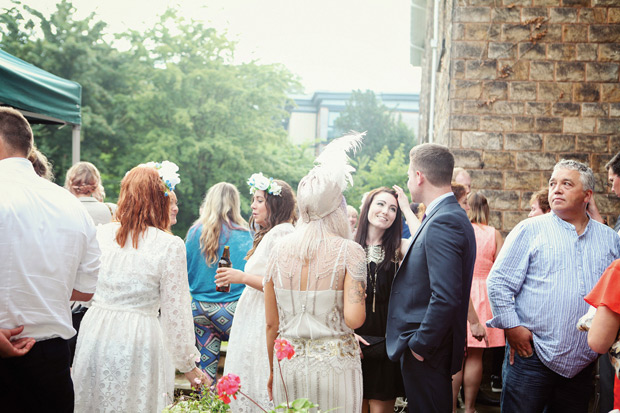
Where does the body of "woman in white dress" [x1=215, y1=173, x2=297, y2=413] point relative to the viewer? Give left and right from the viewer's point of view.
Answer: facing to the left of the viewer

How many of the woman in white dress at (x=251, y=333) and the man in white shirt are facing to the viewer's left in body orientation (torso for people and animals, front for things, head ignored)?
1

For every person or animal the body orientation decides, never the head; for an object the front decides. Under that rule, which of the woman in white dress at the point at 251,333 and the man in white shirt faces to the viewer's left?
the woman in white dress

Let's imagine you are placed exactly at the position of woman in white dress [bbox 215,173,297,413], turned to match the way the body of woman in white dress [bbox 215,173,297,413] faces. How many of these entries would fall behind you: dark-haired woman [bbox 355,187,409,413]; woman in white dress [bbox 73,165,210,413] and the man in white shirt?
1

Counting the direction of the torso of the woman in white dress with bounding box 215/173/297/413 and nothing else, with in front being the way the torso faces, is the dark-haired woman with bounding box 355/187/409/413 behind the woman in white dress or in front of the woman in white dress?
behind

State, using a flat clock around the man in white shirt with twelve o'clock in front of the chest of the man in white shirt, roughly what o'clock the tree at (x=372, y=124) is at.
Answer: The tree is roughly at 1 o'clock from the man in white shirt.

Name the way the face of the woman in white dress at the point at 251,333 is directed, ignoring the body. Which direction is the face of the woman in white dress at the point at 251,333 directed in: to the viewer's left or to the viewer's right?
to the viewer's left

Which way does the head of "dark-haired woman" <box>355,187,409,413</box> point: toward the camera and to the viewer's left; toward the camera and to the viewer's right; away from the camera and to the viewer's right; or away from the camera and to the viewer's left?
toward the camera and to the viewer's right

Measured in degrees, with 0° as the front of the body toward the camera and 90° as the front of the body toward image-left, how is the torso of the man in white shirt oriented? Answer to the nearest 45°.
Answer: approximately 180°

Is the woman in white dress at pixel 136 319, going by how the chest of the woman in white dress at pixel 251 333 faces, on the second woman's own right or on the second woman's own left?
on the second woman's own left

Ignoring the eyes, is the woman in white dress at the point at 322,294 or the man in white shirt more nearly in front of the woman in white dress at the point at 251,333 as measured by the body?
the man in white shirt
